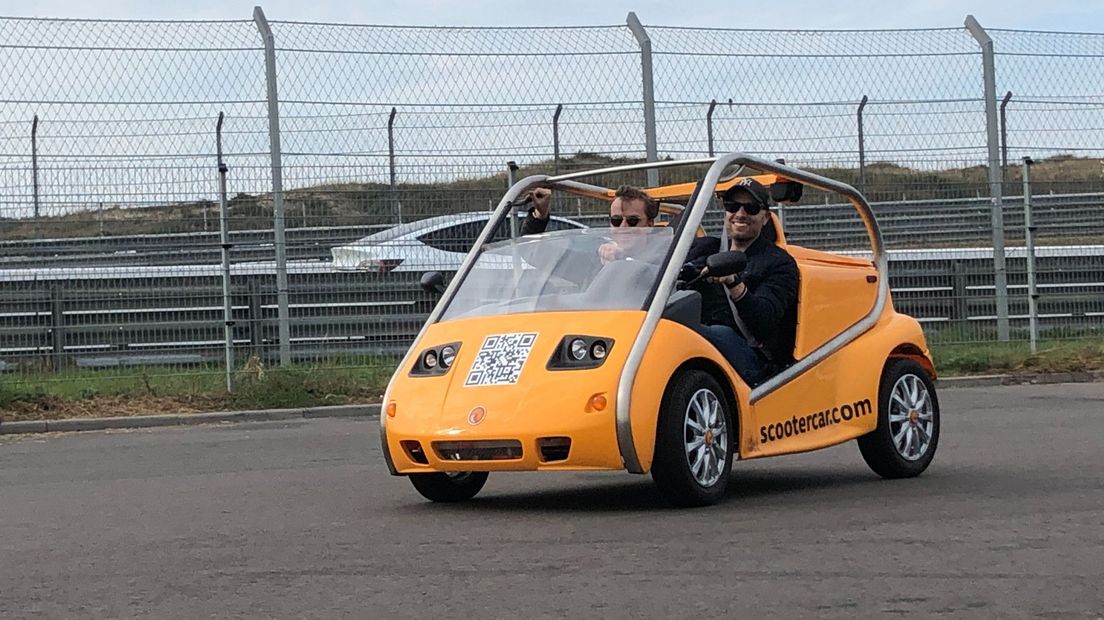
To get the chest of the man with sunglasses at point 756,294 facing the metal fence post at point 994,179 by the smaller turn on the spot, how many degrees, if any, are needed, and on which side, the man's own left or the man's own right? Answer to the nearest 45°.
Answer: approximately 135° to the man's own right

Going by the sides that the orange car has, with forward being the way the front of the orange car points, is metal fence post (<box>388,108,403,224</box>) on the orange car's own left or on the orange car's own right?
on the orange car's own right

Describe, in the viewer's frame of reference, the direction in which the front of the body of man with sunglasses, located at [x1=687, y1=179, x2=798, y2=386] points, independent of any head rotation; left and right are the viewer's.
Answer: facing the viewer and to the left of the viewer

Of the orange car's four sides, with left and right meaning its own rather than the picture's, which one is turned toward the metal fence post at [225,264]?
right

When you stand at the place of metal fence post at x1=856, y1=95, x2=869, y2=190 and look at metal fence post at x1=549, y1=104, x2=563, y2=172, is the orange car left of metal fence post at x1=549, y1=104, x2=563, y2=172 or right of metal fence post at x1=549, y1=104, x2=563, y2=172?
left

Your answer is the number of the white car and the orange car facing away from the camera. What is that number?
0

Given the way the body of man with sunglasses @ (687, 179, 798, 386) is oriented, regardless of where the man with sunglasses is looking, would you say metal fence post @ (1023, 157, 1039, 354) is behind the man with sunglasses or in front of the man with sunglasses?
behind
